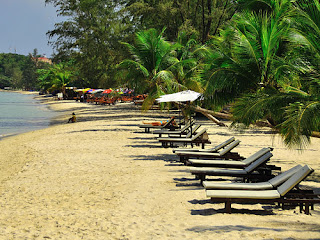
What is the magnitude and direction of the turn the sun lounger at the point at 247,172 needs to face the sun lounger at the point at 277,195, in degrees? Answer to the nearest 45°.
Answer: approximately 90° to its left

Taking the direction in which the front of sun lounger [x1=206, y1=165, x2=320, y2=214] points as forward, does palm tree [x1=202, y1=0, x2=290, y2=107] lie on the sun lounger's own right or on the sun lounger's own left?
on the sun lounger's own right

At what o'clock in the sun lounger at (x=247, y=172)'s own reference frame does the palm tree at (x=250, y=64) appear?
The palm tree is roughly at 3 o'clock from the sun lounger.

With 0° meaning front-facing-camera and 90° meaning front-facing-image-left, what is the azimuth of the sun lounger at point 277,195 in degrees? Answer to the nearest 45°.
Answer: approximately 90°

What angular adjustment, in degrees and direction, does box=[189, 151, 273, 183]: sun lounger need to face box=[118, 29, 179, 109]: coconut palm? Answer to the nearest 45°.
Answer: approximately 90° to its right

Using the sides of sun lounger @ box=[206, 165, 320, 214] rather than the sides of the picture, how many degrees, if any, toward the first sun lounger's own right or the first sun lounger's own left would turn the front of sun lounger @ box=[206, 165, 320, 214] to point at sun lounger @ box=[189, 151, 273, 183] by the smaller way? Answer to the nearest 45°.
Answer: approximately 90° to the first sun lounger's own right

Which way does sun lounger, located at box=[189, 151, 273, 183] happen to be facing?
to the viewer's left
